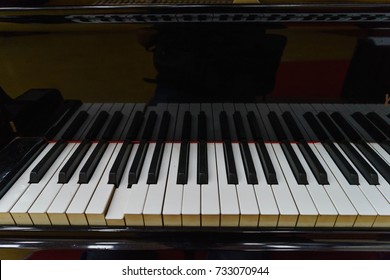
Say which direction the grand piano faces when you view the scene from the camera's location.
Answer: facing the viewer
